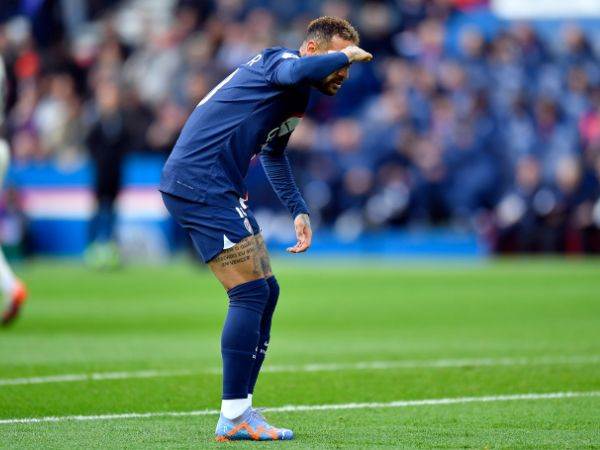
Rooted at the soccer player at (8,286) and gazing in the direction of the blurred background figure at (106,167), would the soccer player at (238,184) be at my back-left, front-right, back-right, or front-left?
back-right

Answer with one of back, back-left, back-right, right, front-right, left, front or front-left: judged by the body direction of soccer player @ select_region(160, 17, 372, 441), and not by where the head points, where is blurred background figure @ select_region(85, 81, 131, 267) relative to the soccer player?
left

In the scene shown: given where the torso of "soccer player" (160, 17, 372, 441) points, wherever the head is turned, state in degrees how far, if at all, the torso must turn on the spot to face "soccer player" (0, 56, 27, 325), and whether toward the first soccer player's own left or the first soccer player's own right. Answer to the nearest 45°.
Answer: approximately 135° to the first soccer player's own left

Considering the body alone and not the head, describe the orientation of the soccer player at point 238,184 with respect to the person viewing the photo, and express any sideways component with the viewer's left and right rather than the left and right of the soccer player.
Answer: facing to the right of the viewer

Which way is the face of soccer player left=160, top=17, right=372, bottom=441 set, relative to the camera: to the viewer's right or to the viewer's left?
to the viewer's right
